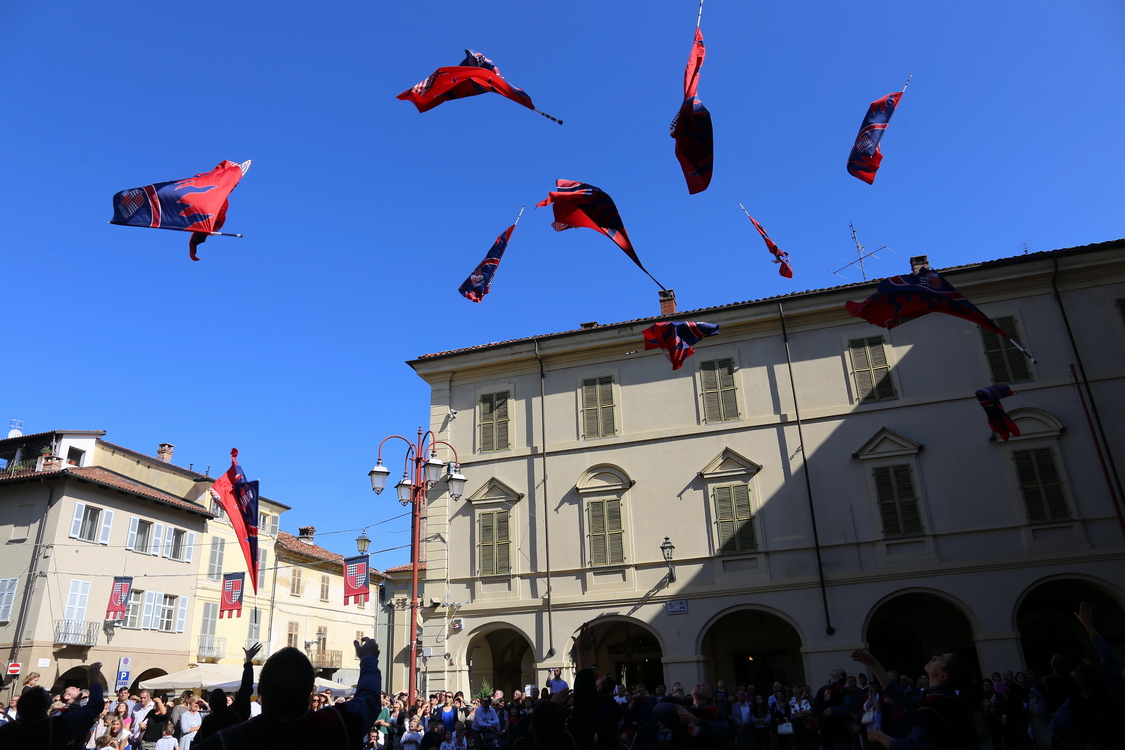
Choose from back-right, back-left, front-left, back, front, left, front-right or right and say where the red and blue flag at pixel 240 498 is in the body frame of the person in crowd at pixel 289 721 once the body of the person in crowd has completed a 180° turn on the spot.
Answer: back

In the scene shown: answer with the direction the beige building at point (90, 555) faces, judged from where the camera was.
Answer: facing the viewer and to the right of the viewer

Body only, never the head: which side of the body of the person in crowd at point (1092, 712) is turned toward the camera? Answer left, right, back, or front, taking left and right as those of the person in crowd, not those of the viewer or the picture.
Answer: back

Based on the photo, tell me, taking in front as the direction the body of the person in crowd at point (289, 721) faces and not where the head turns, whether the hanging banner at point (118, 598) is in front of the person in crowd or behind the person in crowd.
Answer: in front

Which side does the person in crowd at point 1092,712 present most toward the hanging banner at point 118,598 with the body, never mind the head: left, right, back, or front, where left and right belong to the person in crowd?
left

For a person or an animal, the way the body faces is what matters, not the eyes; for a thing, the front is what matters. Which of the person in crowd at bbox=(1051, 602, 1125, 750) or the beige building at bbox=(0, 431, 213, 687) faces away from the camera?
the person in crowd

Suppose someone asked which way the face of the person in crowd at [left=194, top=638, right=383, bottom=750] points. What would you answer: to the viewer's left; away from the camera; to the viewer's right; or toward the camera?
away from the camera

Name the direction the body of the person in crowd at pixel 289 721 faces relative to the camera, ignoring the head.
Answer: away from the camera

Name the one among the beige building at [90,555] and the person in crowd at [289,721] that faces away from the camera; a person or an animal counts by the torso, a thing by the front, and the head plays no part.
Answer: the person in crowd

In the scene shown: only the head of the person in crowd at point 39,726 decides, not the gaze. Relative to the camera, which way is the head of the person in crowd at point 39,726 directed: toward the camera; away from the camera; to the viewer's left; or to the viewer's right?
away from the camera

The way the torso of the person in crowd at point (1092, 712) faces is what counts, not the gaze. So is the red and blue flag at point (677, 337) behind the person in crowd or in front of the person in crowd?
in front

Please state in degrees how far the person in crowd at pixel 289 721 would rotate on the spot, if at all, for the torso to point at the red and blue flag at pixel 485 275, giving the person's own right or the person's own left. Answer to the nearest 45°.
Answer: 0° — they already face it
